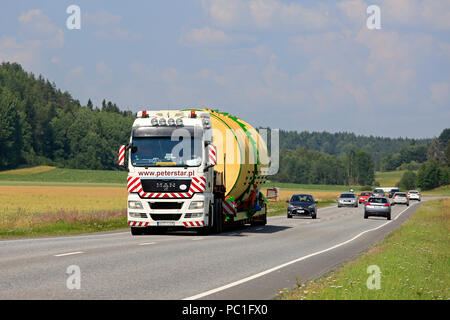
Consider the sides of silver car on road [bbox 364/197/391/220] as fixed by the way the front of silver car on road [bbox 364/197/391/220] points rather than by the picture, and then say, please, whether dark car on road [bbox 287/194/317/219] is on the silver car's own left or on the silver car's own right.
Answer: on the silver car's own left

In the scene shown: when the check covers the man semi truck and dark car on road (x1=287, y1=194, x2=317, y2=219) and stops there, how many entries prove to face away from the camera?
0

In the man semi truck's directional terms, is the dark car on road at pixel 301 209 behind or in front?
behind

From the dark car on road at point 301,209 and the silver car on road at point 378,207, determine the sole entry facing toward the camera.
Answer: the dark car on road at point 301,209

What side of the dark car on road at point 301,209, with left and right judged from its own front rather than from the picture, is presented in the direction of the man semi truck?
front

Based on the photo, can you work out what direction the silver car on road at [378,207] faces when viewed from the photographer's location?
facing away from the viewer

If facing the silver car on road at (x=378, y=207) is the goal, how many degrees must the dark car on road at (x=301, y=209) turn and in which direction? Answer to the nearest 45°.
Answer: approximately 90° to its left

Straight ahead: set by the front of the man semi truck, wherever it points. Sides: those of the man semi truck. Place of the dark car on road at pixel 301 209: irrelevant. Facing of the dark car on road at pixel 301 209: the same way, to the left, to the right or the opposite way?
the same way

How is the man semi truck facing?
toward the camera

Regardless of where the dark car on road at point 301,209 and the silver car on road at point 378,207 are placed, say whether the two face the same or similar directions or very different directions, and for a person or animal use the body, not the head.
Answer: very different directions
